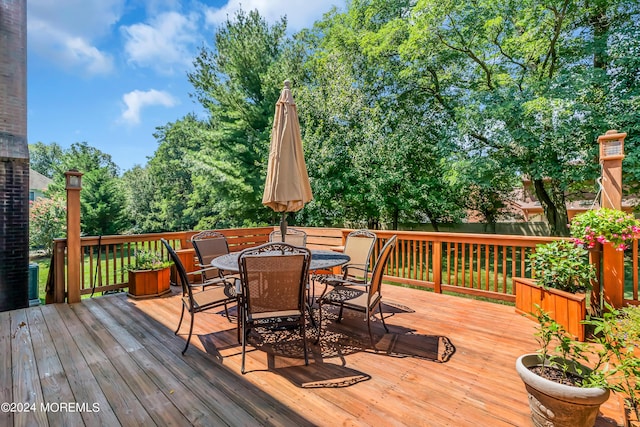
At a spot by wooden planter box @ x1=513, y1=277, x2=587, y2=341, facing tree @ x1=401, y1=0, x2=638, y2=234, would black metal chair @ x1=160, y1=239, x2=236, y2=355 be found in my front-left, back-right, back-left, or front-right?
back-left

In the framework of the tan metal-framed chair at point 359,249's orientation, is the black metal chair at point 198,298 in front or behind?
in front

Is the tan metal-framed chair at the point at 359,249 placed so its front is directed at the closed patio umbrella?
yes

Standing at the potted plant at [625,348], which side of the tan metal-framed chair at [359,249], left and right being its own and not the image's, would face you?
left

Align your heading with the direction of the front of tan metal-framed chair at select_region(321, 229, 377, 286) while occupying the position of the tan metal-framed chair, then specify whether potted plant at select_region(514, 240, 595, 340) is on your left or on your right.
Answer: on your left

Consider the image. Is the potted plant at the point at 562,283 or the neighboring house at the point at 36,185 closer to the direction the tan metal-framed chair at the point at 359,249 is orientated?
the neighboring house

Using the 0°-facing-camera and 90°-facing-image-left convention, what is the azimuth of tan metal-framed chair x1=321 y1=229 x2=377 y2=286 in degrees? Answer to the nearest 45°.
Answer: approximately 45°

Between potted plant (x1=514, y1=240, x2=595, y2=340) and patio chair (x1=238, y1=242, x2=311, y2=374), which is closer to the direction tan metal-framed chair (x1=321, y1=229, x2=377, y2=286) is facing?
the patio chair
